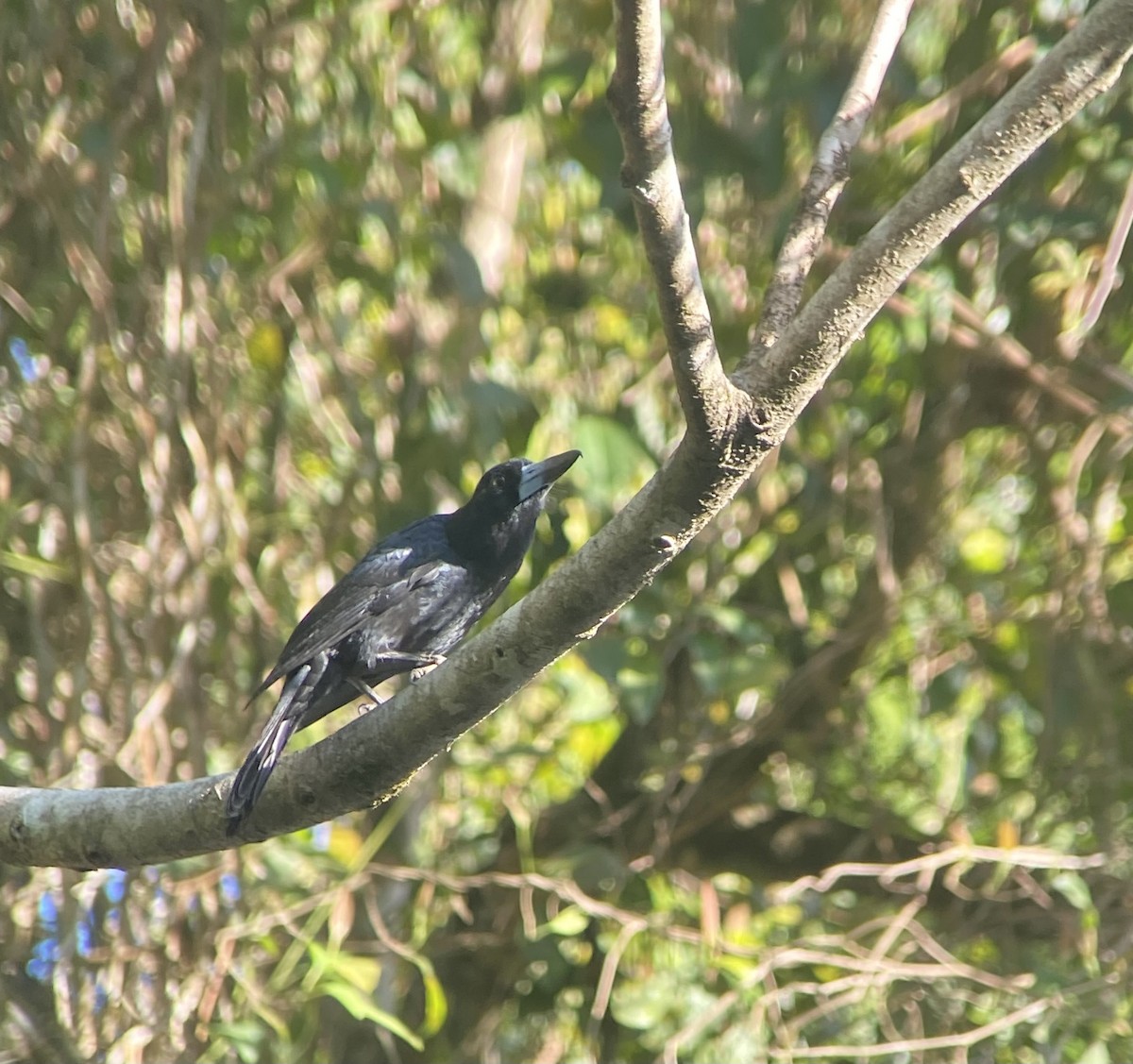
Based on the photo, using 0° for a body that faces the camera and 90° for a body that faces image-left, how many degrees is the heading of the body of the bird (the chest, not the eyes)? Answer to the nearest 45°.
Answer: approximately 270°
